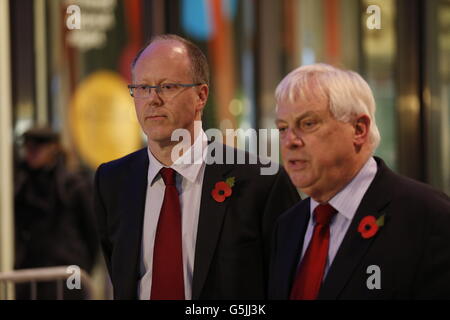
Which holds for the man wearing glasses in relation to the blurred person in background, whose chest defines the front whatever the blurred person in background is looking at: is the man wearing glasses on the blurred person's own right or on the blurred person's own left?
on the blurred person's own left

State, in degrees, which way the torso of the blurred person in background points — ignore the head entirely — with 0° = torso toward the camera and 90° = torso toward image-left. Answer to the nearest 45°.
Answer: approximately 45°
